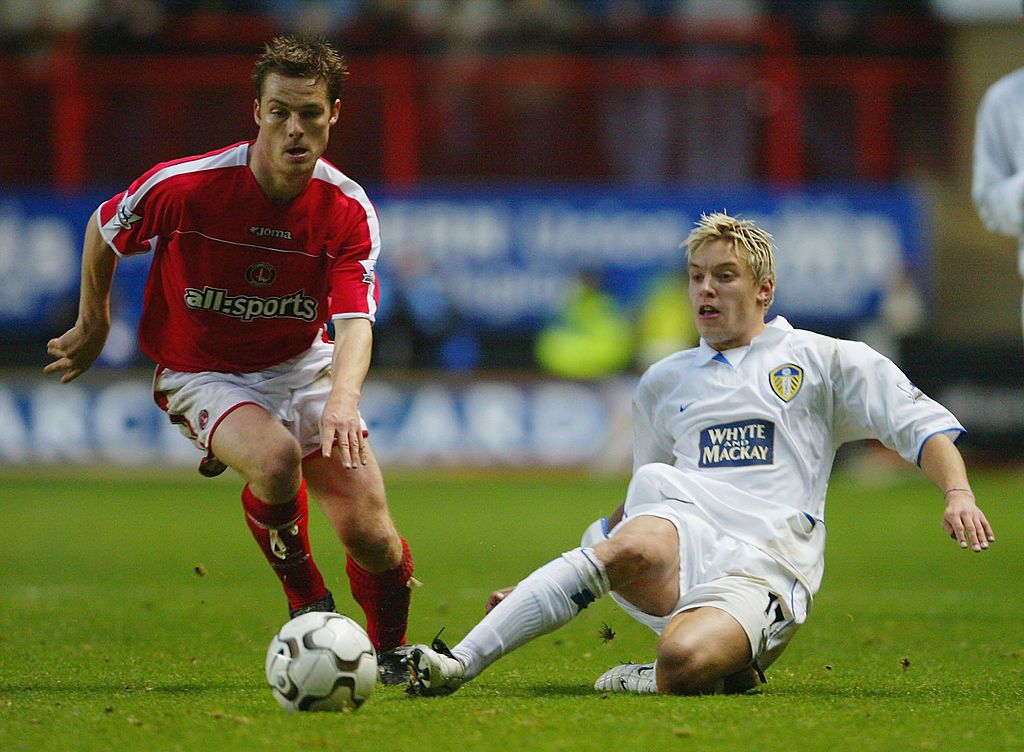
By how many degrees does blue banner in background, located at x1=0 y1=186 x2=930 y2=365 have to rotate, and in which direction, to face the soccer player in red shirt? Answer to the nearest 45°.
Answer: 0° — it already faces them

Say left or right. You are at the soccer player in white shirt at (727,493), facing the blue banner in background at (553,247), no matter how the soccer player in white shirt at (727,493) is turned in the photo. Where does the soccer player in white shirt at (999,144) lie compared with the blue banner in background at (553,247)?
right

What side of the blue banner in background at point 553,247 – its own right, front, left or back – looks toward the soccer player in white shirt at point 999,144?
front

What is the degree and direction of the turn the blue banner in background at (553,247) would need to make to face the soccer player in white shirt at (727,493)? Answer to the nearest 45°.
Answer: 0° — it already faces them

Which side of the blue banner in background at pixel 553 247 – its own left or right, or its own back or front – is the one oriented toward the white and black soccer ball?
front

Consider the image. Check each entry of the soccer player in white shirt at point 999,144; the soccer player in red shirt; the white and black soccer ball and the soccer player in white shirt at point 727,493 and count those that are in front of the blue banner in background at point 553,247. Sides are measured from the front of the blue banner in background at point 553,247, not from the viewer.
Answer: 4

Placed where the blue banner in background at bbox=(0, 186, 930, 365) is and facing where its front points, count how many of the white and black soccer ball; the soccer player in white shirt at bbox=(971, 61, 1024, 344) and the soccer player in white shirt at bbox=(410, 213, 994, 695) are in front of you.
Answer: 3

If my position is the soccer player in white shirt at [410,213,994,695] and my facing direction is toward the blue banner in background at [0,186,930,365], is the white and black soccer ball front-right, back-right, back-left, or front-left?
back-left

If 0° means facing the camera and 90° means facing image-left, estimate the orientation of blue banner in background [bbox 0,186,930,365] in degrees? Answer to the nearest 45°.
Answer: approximately 0°
